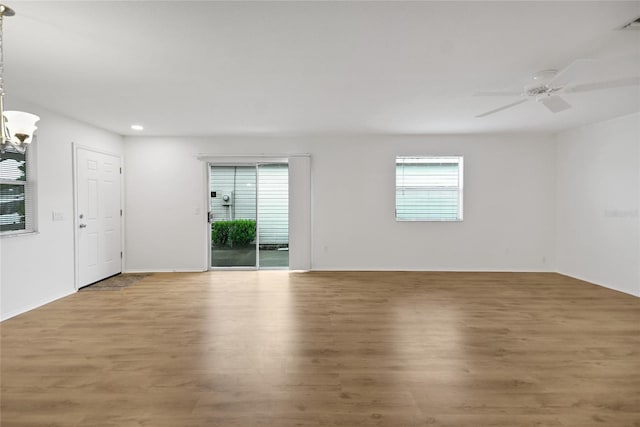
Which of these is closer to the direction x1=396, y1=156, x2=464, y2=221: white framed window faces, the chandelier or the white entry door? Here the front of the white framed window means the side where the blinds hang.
the chandelier

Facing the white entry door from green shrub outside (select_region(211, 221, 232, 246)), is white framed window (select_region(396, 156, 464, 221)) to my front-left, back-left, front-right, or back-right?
back-left

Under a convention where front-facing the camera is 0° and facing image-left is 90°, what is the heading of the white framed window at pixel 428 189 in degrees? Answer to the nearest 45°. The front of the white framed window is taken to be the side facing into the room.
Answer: approximately 0°

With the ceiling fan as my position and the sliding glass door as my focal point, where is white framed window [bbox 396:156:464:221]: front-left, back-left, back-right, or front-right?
front-right

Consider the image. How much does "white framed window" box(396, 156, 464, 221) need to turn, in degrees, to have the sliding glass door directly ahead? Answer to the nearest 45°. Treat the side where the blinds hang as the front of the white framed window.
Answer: approximately 90° to its right

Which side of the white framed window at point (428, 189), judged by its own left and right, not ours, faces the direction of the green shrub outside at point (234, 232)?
right

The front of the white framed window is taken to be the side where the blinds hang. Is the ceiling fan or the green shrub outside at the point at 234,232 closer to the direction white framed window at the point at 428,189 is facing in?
the ceiling fan

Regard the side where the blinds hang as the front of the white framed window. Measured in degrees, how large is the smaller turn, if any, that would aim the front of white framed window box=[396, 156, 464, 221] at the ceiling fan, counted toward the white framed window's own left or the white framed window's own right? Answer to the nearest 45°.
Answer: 0° — it already faces it

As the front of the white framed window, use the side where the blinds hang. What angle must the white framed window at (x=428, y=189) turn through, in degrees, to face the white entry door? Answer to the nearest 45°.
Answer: approximately 45° to its right

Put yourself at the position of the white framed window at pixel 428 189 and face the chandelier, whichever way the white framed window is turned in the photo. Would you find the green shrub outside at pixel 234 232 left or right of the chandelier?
right

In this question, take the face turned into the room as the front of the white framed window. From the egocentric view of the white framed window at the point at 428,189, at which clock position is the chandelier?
The chandelier is roughly at 1 o'clock from the white framed window.
